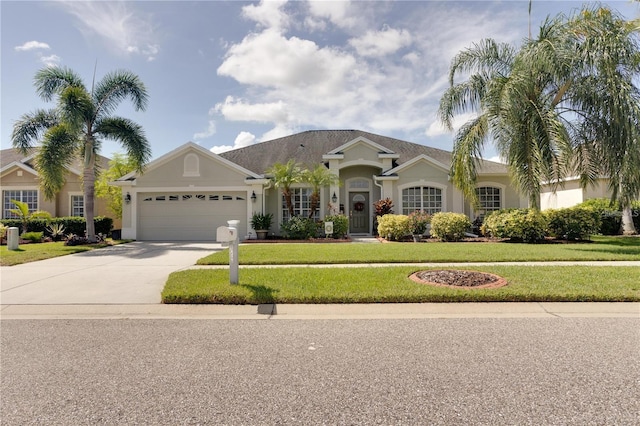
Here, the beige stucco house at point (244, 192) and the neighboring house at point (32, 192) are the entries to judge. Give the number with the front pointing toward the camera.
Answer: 2

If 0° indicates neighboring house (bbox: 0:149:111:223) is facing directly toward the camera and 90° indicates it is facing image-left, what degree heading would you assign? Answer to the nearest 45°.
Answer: approximately 0°

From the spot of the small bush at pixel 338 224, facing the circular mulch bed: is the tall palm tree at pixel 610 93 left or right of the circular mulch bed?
left

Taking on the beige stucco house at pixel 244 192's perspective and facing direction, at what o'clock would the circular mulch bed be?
The circular mulch bed is roughly at 11 o'clock from the beige stucco house.

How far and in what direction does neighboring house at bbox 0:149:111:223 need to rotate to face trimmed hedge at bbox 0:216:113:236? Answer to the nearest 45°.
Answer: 0° — it already faces it

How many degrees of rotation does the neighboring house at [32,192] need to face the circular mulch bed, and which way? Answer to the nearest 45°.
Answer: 0° — it already faces it

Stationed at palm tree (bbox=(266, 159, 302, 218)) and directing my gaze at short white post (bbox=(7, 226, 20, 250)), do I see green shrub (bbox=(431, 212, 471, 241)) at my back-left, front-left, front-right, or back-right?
back-left

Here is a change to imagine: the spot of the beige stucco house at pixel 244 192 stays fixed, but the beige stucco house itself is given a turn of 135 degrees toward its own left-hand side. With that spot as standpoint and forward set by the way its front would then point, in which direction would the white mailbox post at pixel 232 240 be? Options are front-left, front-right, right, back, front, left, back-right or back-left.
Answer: back-right

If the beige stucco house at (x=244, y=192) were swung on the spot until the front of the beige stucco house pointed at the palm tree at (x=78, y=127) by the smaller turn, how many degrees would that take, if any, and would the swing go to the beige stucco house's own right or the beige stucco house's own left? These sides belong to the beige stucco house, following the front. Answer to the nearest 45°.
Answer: approximately 90° to the beige stucco house's own right

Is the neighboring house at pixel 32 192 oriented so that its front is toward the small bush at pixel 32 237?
yes

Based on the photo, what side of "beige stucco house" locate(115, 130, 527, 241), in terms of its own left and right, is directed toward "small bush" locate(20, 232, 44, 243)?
right

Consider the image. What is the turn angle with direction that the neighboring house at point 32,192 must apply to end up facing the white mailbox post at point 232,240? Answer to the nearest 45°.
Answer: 0° — it already faces it
